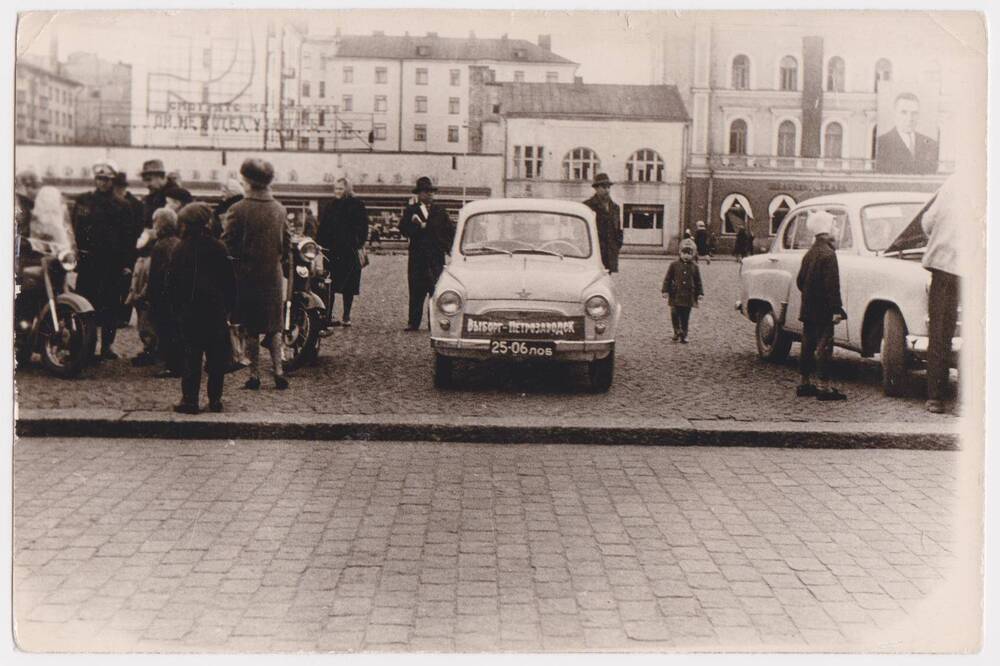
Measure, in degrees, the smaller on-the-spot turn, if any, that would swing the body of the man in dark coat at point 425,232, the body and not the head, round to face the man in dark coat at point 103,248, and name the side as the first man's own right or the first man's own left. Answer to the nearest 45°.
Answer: approximately 90° to the first man's own right

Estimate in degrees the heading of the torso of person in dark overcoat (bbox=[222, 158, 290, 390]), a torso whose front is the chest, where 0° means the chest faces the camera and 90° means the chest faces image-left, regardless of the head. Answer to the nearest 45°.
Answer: approximately 180°

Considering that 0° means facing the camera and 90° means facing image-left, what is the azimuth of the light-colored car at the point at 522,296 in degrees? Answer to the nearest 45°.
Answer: approximately 0°

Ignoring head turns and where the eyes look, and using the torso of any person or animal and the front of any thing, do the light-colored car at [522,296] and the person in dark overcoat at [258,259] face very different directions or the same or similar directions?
very different directions
